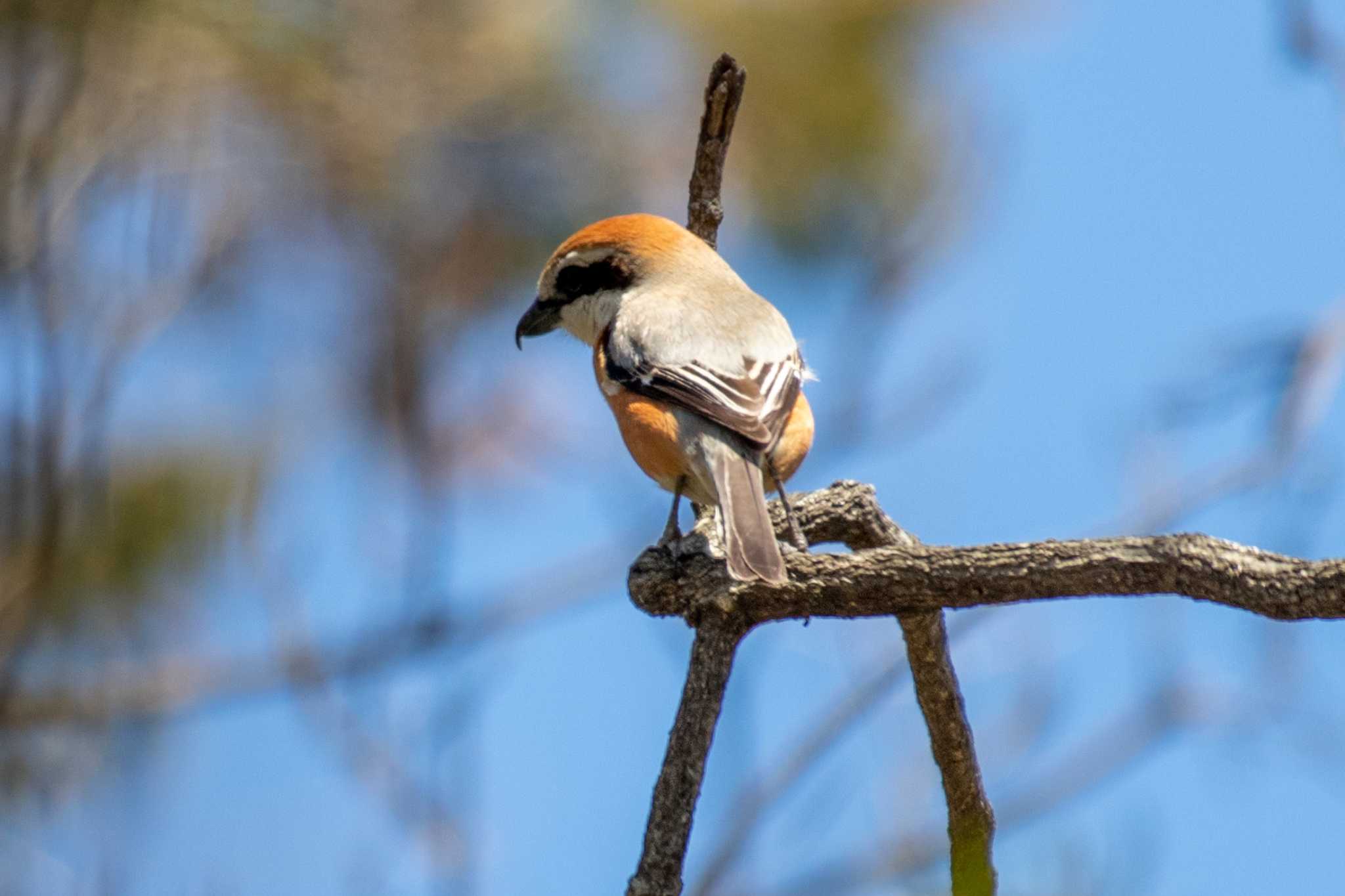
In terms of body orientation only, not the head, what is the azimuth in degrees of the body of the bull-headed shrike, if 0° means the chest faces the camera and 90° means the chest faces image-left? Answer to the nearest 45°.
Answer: approximately 135°
